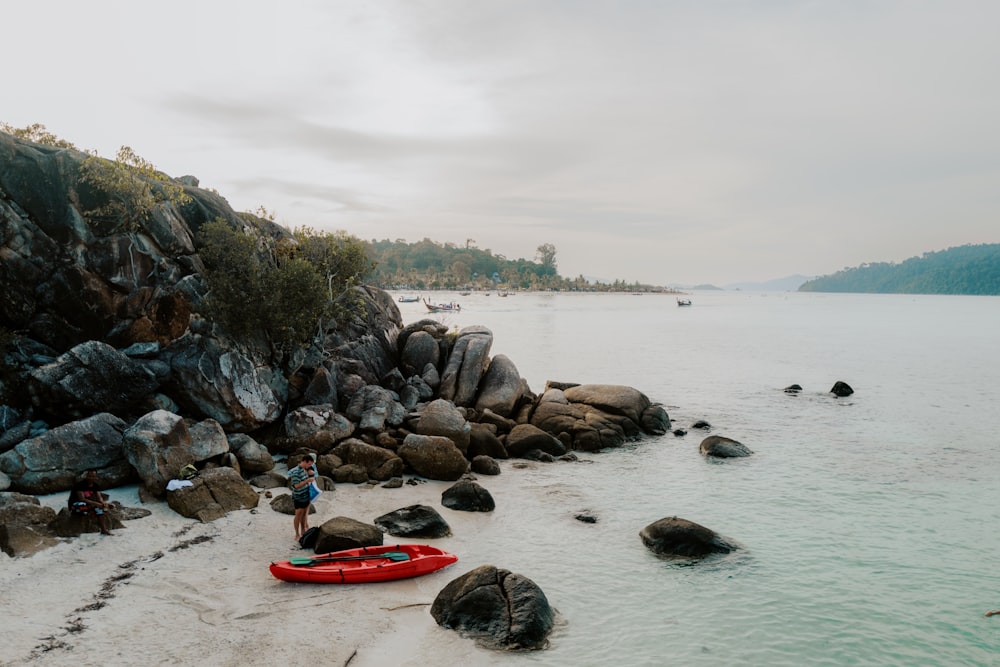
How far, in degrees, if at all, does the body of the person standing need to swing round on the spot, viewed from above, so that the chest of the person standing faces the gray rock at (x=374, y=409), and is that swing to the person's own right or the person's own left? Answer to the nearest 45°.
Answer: approximately 135° to the person's own left

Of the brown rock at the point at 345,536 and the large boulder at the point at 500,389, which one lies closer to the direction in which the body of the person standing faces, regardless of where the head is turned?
the brown rock

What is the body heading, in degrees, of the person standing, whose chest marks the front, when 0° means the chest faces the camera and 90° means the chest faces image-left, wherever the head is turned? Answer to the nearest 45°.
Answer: approximately 315°

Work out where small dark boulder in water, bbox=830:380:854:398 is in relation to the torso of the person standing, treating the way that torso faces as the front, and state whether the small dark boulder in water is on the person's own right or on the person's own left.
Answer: on the person's own left

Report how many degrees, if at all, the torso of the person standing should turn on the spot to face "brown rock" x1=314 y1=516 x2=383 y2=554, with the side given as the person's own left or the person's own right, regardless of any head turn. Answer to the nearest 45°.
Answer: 0° — they already face it

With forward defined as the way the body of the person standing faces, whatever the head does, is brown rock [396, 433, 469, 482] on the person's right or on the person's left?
on the person's left

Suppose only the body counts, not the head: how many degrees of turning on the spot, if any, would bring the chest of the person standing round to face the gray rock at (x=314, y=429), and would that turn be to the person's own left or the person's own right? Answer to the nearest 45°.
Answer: approximately 135° to the person's own left

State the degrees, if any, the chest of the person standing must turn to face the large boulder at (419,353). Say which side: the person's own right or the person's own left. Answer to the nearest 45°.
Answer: approximately 135° to the person's own left

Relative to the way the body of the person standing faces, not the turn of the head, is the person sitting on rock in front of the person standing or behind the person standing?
behind

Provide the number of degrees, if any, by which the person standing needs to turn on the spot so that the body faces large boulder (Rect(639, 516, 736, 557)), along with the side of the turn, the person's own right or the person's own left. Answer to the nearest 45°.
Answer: approximately 45° to the person's own left
